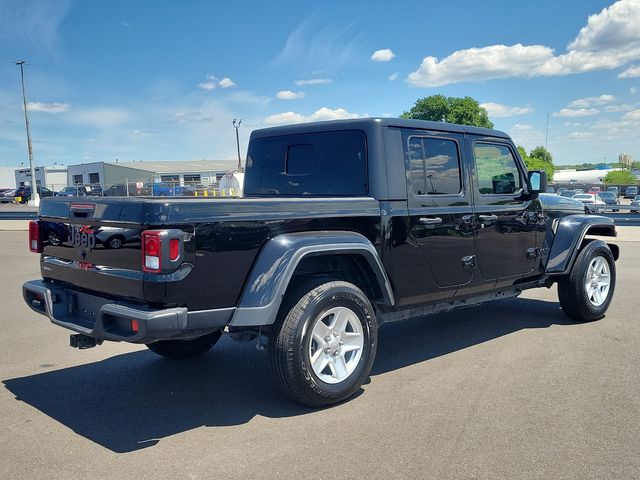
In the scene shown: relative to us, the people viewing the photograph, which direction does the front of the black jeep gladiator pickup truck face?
facing away from the viewer and to the right of the viewer
